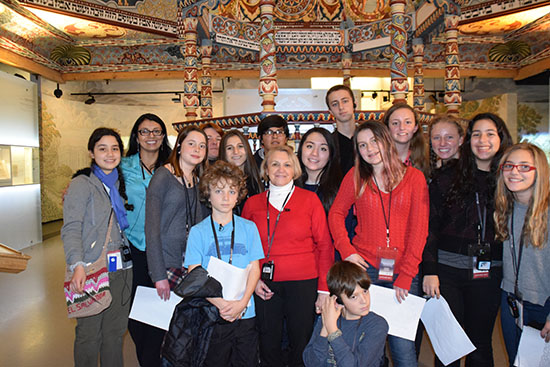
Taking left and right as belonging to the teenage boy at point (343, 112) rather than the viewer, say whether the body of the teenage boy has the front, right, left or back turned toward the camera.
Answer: front

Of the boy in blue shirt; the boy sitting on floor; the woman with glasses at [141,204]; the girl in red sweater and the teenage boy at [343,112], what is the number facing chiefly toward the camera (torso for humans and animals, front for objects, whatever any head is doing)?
5

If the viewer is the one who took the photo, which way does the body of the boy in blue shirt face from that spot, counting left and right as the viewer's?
facing the viewer

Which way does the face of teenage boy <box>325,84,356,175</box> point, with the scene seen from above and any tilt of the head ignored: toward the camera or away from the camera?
toward the camera

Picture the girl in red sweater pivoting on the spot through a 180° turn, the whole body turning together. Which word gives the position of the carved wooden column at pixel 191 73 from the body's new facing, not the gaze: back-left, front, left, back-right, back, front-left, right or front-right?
front-left

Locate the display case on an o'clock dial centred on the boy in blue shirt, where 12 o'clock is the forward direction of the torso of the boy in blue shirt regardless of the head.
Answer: The display case is roughly at 5 o'clock from the boy in blue shirt.

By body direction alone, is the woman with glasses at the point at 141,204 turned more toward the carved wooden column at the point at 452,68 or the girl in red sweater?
the girl in red sweater

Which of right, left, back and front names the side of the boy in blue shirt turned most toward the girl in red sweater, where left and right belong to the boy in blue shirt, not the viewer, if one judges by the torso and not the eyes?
left

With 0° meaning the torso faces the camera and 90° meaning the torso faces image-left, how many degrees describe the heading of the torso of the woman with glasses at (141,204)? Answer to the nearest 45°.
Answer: approximately 0°

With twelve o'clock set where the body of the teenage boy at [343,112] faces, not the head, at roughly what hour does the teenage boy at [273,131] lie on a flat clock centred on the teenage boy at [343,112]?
the teenage boy at [273,131] is roughly at 3 o'clock from the teenage boy at [343,112].

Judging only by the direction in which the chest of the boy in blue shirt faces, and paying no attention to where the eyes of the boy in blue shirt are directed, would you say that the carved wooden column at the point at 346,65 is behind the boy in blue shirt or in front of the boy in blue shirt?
behind

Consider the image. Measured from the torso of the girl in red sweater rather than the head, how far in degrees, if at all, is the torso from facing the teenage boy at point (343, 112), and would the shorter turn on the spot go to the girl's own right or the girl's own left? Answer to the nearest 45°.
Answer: approximately 180°

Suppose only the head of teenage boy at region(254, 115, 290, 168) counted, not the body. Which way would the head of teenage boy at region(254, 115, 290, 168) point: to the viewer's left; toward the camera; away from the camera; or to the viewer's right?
toward the camera
